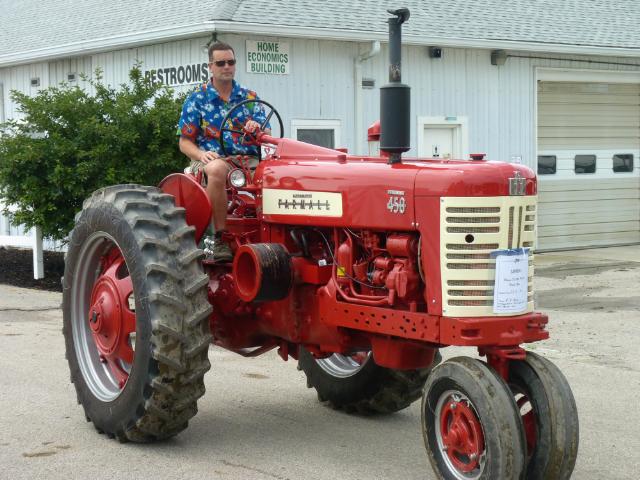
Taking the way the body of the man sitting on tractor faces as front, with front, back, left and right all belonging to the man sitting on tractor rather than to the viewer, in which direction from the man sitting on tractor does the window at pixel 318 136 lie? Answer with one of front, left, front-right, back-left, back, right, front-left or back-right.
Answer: back-left

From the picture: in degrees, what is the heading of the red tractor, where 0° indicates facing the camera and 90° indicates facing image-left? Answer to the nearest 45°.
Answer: approximately 315°

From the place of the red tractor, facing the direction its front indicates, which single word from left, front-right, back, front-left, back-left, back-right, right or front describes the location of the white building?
back-left

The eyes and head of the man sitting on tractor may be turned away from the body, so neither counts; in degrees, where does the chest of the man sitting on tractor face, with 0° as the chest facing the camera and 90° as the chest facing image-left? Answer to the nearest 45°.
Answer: approximately 315°

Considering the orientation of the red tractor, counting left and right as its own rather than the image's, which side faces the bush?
back

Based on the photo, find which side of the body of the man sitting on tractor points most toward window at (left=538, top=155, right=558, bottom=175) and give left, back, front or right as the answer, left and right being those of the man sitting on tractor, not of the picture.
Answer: left

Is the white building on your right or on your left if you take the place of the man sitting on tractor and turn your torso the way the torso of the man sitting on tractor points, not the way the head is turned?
on your left

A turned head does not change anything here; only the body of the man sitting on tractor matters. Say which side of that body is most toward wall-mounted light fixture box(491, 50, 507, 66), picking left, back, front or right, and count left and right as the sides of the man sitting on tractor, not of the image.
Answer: left

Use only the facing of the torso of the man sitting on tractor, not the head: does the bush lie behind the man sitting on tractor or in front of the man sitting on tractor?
behind
